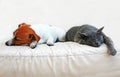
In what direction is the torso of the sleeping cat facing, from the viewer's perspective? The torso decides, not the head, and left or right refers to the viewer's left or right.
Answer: facing the viewer and to the right of the viewer

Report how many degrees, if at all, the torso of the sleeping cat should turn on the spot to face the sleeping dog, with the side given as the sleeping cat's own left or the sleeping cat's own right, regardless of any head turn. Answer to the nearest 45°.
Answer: approximately 135° to the sleeping cat's own right
